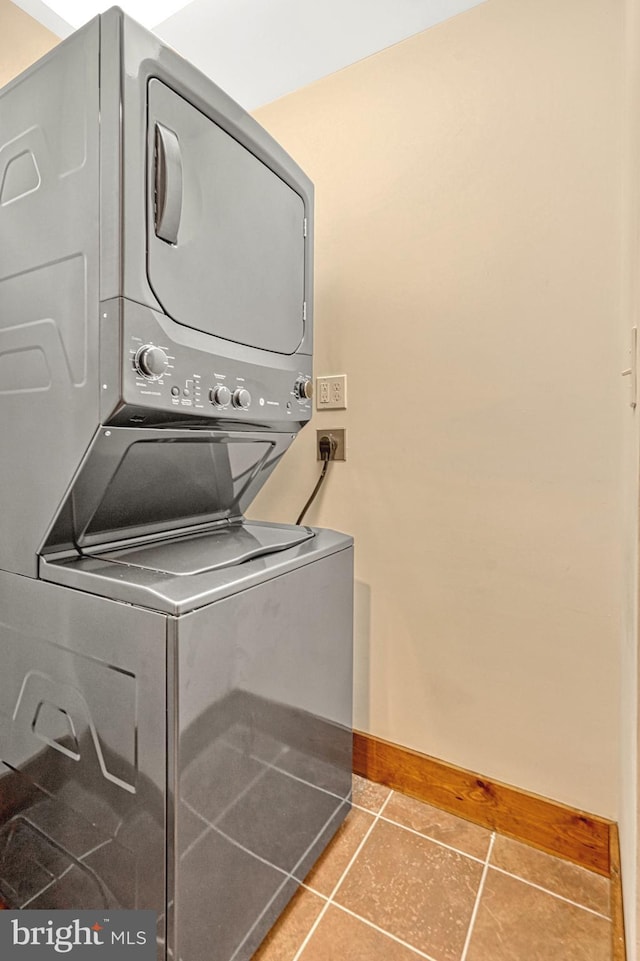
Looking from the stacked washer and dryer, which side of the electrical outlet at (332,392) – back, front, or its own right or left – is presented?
front

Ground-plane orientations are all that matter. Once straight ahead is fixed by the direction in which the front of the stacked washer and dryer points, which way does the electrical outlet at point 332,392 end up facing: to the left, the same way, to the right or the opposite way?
to the right

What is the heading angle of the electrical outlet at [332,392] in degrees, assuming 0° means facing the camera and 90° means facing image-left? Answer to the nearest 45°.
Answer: approximately 45°

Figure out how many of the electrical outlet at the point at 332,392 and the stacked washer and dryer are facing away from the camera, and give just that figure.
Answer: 0

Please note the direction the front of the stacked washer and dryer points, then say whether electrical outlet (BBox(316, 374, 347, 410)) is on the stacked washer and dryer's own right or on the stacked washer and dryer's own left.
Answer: on the stacked washer and dryer's own left

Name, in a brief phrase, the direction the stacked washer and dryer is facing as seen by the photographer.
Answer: facing the viewer and to the right of the viewer
